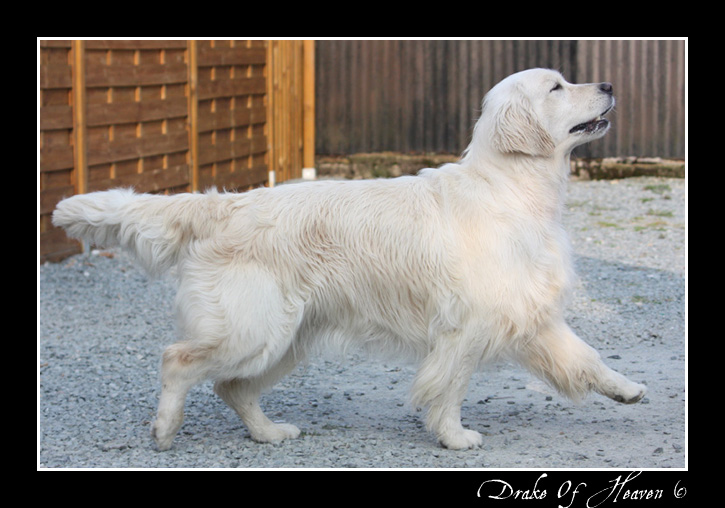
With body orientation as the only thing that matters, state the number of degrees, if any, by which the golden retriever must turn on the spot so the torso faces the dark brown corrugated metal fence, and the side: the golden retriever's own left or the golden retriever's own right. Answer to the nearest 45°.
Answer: approximately 90° to the golden retriever's own left

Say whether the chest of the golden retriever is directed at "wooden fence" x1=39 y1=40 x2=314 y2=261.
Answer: no

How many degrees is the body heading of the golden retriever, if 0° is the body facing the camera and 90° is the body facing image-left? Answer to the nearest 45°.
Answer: approximately 270°
